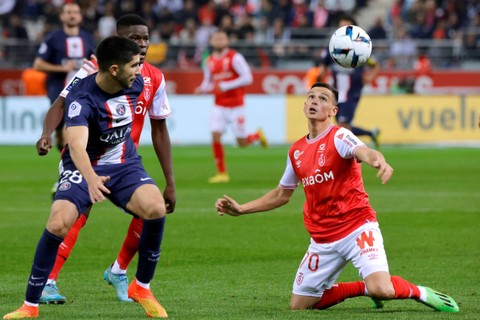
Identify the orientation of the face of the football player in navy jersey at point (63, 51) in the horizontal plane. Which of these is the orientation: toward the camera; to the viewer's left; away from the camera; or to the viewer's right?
toward the camera

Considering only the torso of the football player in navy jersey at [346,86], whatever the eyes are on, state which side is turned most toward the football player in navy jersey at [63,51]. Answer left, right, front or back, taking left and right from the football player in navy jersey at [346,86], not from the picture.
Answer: front

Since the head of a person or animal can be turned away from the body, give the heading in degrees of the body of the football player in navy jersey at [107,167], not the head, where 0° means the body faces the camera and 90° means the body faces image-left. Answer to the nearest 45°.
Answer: approximately 315°

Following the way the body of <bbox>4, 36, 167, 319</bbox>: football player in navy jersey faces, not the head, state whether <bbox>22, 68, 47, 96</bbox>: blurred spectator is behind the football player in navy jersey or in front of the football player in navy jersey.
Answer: behind

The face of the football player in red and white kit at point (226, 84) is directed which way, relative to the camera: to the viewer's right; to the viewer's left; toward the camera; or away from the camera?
toward the camera

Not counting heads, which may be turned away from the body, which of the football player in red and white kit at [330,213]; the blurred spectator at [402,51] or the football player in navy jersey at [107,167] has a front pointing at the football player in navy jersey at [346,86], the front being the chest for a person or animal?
the blurred spectator

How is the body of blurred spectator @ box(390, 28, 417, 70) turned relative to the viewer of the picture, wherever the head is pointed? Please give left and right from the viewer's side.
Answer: facing the viewer

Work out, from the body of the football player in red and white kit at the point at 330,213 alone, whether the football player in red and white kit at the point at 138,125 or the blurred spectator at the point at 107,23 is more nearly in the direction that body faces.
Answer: the football player in red and white kit

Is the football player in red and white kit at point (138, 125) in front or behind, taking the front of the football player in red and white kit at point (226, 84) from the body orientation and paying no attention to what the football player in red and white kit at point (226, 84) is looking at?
in front

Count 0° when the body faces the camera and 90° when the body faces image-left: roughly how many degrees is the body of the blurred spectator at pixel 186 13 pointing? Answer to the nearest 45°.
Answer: approximately 0°

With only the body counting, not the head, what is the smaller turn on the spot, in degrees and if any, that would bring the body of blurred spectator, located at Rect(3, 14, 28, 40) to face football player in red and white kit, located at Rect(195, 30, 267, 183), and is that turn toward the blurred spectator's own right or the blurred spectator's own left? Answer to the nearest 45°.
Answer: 0° — they already face them

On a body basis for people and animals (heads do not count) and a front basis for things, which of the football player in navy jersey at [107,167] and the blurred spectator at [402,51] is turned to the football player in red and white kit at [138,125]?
the blurred spectator

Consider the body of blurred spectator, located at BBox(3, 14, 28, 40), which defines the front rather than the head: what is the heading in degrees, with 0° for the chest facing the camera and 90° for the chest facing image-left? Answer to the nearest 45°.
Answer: approximately 0°

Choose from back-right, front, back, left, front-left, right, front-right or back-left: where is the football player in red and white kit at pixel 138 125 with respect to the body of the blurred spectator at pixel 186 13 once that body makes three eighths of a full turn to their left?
back-right

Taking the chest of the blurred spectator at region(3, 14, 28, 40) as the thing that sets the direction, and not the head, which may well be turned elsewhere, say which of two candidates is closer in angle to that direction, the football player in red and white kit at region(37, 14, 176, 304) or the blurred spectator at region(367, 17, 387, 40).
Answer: the football player in red and white kit

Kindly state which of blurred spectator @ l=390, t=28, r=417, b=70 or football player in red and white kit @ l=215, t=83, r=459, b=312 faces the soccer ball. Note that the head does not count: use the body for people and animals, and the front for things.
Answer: the blurred spectator

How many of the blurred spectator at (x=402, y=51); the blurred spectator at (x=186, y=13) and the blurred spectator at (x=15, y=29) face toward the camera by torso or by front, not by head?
3

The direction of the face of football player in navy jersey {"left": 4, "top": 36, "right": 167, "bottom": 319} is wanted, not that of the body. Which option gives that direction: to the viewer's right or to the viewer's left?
to the viewer's right
